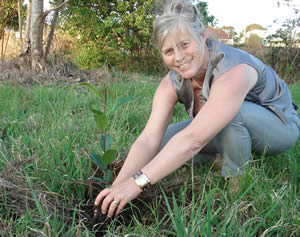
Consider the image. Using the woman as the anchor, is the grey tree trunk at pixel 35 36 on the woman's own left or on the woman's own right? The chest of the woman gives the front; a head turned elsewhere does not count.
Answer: on the woman's own right

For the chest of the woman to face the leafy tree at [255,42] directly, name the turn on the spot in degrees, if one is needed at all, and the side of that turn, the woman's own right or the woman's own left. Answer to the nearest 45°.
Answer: approximately 135° to the woman's own right

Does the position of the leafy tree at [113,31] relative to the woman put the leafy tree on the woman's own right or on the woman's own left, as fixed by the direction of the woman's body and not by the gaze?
on the woman's own right

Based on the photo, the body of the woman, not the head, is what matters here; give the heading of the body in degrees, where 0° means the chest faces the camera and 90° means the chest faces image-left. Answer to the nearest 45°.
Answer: approximately 45°
